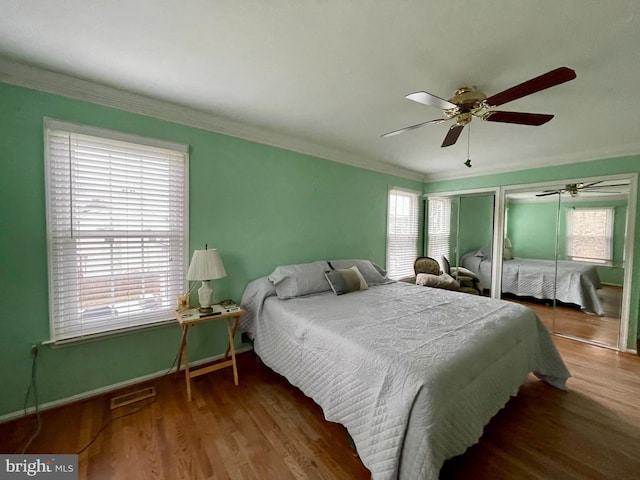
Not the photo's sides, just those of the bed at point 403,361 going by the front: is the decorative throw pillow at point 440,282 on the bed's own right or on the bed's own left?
on the bed's own left

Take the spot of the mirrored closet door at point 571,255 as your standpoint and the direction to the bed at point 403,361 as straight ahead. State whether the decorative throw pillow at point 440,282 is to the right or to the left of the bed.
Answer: right

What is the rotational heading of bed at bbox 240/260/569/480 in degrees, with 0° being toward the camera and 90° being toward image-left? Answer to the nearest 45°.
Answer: approximately 315°

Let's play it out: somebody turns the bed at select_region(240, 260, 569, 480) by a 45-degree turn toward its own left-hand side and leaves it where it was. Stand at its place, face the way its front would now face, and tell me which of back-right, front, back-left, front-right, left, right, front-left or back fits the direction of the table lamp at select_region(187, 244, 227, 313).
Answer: back

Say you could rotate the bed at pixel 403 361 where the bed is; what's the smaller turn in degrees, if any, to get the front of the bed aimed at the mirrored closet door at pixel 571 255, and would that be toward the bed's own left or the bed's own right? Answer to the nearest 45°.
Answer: approximately 90° to the bed's own left

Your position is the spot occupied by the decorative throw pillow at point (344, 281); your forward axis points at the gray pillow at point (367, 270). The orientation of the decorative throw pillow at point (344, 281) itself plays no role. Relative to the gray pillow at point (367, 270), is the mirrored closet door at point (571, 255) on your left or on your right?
right
